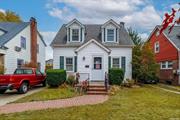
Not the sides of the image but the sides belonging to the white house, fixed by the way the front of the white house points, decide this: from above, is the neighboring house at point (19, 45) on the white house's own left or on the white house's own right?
on the white house's own right

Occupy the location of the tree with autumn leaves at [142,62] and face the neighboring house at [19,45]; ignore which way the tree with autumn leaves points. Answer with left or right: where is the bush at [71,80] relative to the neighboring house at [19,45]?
left

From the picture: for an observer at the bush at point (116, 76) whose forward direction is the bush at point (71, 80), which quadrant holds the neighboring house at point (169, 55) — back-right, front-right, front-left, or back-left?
back-right

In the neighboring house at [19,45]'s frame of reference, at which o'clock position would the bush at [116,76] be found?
The bush is roughly at 9 o'clock from the neighboring house.

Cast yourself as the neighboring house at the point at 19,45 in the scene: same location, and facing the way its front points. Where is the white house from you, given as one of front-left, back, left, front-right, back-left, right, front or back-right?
left

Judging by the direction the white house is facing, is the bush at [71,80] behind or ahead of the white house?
ahead

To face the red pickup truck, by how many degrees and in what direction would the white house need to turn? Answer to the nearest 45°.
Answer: approximately 45° to its right

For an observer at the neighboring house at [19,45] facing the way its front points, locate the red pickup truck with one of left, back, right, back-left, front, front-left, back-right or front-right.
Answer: front-left

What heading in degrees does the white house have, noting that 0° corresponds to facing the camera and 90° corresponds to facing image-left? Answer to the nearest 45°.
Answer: approximately 0°

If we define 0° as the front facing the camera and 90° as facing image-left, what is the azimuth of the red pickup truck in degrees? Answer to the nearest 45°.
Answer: approximately 225°

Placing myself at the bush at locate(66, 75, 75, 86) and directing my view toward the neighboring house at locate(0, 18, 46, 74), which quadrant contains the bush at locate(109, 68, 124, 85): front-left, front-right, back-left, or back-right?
back-right

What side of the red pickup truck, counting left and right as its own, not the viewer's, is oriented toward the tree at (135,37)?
front

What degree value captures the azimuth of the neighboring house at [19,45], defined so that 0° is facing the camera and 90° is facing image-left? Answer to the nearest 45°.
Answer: approximately 45°

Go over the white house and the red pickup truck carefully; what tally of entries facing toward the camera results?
1
